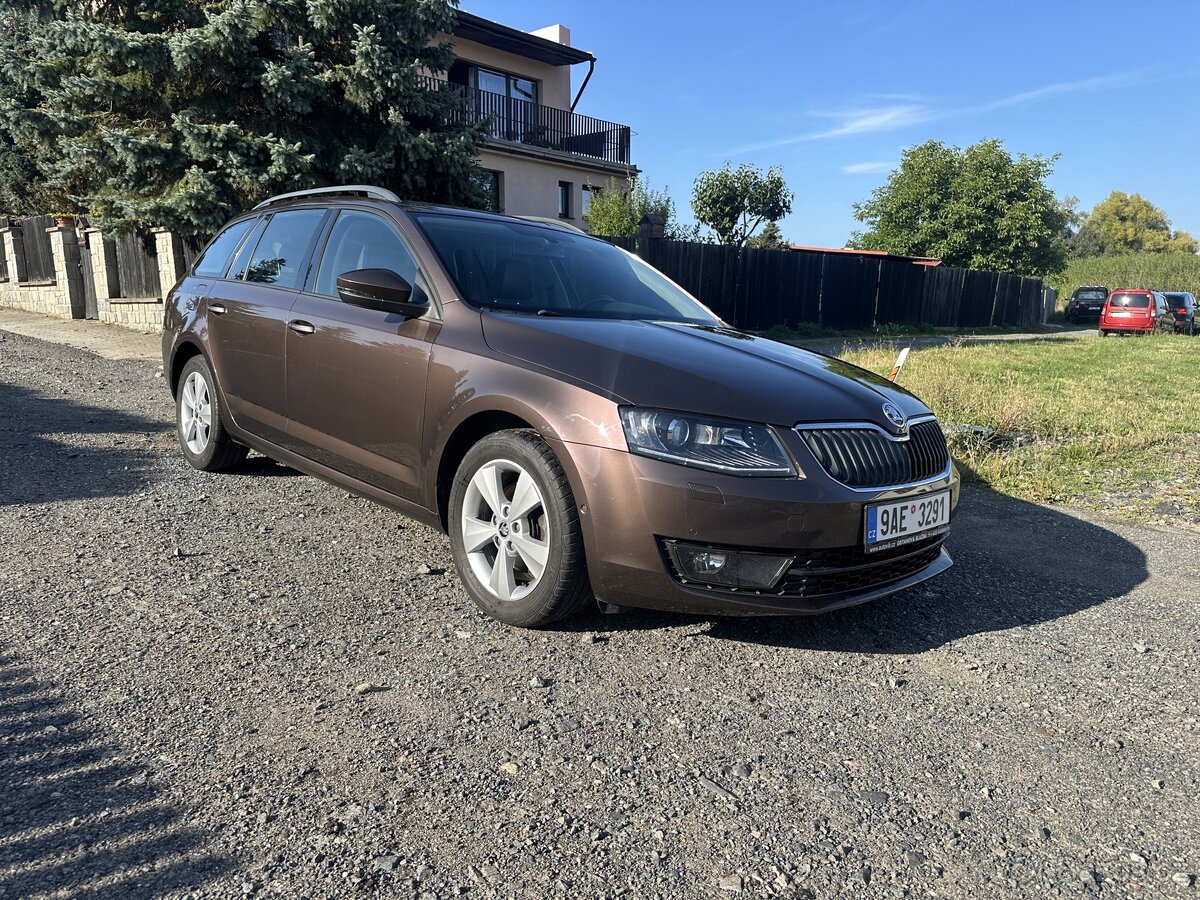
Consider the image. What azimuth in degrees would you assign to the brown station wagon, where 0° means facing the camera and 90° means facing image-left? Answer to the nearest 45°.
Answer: approximately 315°

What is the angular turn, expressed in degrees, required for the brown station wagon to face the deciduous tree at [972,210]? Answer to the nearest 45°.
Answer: approximately 90° to its left

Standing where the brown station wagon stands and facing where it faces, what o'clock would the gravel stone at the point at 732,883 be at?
The gravel stone is roughly at 1 o'clock from the brown station wagon.

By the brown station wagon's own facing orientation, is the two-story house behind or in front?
behind

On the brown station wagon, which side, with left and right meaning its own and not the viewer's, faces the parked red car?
left

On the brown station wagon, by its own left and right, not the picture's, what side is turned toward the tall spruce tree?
back

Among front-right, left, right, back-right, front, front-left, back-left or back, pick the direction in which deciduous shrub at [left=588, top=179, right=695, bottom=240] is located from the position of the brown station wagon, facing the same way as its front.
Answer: back-left

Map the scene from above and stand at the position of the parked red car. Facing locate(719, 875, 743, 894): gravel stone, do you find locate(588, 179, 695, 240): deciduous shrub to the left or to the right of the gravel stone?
right

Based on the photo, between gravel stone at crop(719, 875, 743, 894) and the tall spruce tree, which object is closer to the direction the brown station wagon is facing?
the gravel stone

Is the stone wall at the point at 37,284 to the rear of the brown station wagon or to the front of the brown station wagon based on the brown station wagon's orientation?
to the rear

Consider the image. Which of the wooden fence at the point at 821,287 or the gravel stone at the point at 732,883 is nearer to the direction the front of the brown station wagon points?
the gravel stone

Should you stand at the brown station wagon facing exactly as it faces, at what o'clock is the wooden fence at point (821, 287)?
The wooden fence is roughly at 8 o'clock from the brown station wagon.

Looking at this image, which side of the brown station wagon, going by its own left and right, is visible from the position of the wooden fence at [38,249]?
back

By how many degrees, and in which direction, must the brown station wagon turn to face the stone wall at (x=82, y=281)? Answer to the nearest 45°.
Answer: approximately 180°

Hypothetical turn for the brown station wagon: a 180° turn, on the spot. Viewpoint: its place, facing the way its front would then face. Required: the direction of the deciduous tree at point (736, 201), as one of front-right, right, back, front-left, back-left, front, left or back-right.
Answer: front-right

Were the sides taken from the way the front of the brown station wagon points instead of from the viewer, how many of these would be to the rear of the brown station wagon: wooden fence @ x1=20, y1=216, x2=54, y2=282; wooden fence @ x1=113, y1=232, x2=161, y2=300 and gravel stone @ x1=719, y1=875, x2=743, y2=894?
2
